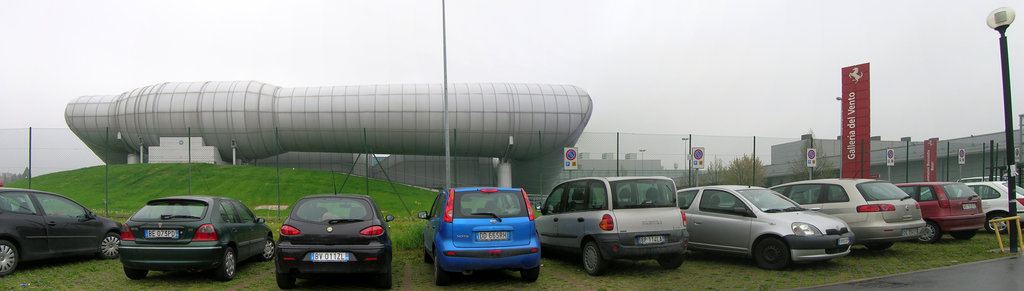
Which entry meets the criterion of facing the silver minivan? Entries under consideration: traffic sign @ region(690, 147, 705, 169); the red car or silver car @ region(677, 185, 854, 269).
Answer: the traffic sign

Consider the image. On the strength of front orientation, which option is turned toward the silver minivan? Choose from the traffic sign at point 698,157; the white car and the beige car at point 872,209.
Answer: the traffic sign

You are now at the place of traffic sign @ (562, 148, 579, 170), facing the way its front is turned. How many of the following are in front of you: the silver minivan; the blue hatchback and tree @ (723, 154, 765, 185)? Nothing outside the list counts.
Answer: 2

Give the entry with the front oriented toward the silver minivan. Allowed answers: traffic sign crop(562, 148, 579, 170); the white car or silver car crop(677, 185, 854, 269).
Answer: the traffic sign

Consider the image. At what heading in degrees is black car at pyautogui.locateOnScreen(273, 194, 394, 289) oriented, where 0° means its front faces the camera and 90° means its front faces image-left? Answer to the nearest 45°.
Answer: approximately 180°

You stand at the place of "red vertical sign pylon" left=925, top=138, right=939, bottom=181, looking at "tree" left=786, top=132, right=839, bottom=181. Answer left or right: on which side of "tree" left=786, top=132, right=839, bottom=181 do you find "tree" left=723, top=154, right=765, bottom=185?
right

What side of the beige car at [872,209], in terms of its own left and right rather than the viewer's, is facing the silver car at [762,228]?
left

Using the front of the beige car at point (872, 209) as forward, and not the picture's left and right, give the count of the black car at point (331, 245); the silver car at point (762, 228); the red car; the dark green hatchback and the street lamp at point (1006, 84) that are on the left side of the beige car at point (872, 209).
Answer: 3

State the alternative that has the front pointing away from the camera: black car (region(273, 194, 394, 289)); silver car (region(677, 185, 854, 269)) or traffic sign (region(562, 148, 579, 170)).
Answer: the black car

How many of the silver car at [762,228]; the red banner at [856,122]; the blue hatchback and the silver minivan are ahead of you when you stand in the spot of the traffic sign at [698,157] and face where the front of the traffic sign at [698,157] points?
3
